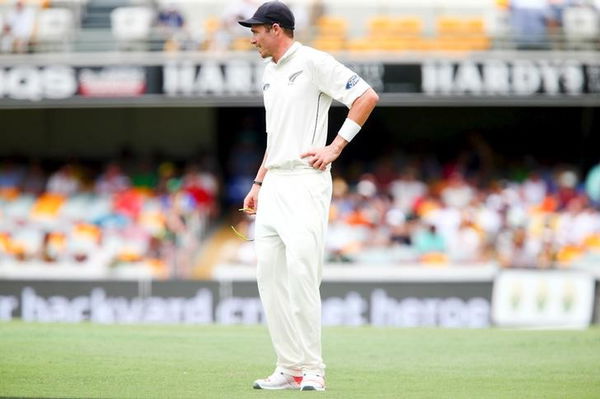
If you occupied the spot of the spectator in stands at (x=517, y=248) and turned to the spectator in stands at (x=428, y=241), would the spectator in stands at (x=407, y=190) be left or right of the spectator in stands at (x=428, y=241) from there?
right

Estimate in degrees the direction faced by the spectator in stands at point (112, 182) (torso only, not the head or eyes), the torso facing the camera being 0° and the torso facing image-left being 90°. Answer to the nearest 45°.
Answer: approximately 0°

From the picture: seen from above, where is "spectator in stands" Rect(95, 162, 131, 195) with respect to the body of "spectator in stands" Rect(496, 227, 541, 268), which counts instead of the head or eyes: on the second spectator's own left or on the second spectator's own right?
on the second spectator's own right

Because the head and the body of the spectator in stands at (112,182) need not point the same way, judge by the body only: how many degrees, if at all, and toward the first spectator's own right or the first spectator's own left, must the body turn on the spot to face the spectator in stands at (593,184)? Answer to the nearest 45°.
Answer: approximately 90° to the first spectator's own left

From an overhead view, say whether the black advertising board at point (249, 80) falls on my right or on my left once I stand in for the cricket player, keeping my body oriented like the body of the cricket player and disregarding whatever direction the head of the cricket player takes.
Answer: on my right

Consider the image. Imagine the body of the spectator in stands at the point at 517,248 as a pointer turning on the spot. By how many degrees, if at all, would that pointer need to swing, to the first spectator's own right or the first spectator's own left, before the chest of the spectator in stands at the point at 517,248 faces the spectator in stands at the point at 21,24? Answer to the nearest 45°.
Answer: approximately 90° to the first spectator's own right
